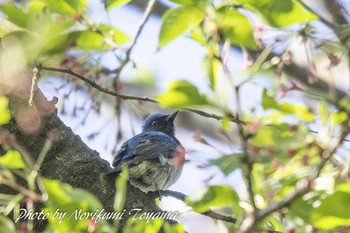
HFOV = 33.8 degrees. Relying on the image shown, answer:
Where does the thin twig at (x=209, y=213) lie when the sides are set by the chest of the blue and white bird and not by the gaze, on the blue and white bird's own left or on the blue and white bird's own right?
on the blue and white bird's own right

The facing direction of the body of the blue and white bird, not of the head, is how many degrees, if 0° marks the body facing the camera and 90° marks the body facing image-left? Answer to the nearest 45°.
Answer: approximately 270°

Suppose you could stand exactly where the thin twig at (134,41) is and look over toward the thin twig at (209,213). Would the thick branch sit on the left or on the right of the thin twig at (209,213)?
right
